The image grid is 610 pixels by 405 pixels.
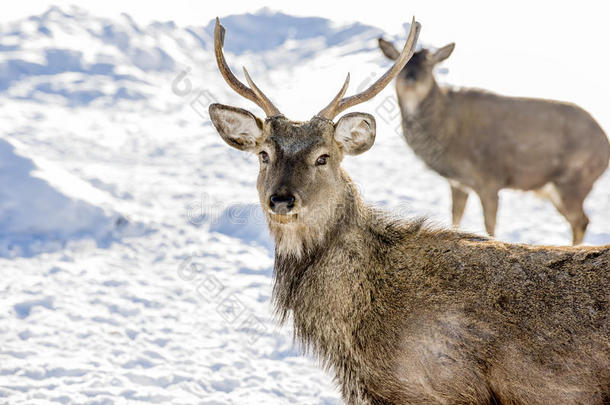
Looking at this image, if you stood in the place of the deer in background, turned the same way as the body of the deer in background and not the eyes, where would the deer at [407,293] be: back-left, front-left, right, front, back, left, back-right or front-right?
left

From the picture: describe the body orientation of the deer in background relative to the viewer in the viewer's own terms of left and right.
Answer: facing to the left of the viewer

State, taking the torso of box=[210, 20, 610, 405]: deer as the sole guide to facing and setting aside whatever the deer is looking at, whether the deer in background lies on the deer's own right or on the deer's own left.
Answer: on the deer's own right

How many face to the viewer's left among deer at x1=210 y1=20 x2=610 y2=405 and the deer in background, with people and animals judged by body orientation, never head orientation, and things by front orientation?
2

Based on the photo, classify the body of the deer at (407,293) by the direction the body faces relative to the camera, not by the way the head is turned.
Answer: to the viewer's left
